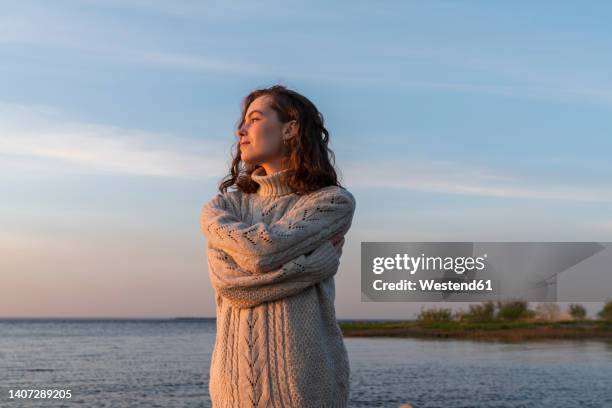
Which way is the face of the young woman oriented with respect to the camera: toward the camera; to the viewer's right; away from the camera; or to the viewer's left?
to the viewer's left

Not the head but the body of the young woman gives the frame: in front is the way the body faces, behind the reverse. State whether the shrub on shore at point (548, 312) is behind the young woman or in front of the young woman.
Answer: behind

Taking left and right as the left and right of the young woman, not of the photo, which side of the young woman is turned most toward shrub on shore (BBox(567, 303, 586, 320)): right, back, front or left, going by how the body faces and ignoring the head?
back

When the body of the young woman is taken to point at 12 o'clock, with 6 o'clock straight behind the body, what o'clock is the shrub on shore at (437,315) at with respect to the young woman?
The shrub on shore is roughly at 5 o'clock from the young woman.

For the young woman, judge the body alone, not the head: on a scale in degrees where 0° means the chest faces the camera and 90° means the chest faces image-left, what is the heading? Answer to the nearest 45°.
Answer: approximately 45°

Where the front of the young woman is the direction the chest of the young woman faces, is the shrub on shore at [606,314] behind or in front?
behind
